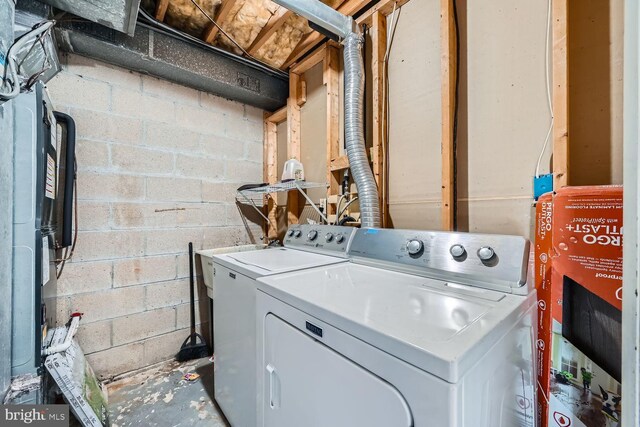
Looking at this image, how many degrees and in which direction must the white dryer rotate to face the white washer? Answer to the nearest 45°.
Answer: approximately 90° to its right

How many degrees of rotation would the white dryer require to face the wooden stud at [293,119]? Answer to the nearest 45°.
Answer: approximately 90° to its right

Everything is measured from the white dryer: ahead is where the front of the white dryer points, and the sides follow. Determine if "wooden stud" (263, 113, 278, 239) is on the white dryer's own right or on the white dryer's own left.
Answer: on the white dryer's own right

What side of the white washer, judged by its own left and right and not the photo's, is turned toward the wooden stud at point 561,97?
left

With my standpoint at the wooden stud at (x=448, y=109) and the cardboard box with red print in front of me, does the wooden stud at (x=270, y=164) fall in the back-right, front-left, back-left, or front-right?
back-right

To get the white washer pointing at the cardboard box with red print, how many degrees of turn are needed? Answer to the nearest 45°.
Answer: approximately 90° to its left

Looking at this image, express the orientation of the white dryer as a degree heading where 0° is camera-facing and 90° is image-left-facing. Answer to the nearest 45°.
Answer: approximately 45°

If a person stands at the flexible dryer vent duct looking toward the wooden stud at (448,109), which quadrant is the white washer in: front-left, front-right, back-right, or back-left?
back-right

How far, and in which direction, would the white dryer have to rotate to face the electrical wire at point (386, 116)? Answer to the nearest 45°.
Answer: approximately 135° to its right

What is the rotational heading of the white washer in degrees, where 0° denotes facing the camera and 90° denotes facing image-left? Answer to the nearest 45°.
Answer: approximately 45°
